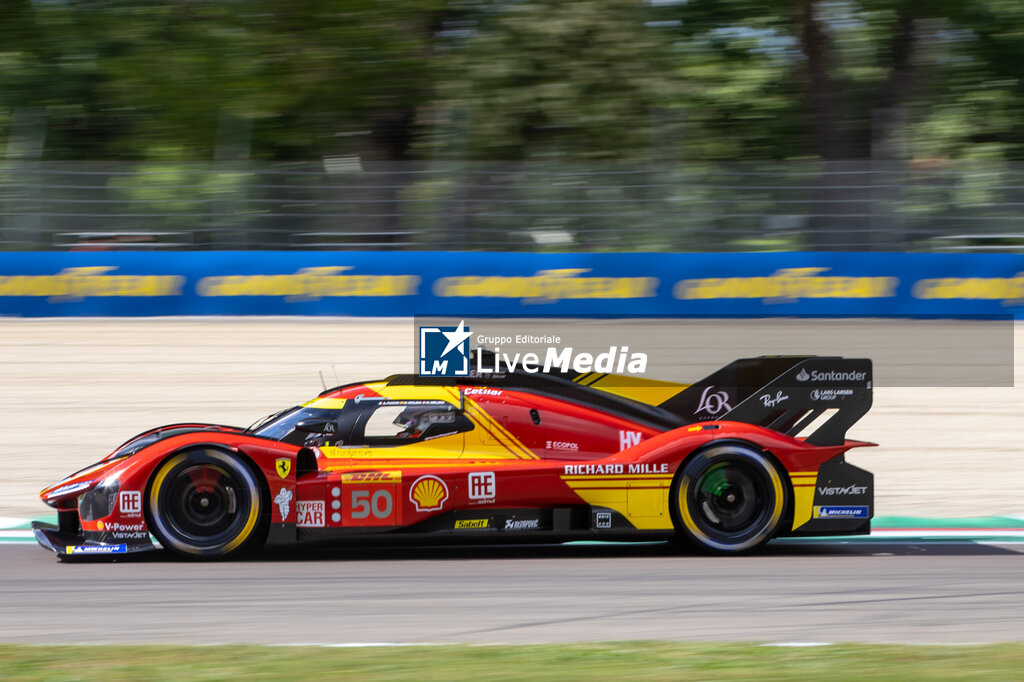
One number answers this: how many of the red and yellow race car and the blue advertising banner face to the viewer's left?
1

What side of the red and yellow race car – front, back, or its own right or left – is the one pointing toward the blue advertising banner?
right

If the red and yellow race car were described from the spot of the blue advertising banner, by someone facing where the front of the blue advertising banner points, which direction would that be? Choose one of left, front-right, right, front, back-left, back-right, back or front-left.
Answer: front

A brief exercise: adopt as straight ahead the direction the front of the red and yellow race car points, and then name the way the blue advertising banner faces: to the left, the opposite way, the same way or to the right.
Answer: to the left

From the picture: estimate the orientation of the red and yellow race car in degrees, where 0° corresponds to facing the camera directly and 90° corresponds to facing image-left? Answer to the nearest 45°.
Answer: approximately 90°

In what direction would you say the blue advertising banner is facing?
toward the camera

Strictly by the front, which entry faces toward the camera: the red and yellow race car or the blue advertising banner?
the blue advertising banner
